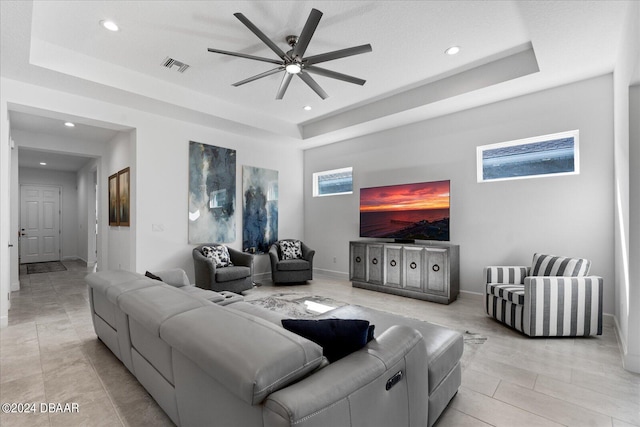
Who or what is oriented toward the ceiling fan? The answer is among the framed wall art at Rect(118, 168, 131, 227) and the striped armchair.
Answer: the striped armchair

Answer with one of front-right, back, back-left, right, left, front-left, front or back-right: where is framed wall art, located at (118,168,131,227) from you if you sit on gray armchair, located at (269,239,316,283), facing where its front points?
right

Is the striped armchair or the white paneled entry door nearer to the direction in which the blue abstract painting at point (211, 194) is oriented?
the striped armchair

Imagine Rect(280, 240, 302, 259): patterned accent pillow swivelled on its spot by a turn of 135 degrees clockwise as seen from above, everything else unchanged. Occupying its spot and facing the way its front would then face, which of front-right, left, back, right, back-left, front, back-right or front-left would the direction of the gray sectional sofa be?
back-left

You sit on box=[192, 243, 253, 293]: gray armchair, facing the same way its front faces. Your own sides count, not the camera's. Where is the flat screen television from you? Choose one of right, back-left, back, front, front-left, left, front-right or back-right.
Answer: front-left

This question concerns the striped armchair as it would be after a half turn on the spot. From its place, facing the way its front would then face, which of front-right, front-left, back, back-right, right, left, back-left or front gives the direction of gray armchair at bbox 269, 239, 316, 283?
back-left

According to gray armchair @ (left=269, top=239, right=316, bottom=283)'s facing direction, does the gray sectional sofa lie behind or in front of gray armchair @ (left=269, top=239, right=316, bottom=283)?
in front

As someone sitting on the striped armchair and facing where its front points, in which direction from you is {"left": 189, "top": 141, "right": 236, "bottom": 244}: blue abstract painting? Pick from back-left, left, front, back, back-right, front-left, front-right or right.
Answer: front-right

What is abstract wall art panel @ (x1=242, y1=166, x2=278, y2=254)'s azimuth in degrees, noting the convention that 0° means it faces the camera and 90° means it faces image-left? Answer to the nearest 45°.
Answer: approximately 315°

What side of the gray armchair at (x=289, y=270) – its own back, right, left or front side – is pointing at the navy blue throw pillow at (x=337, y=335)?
front

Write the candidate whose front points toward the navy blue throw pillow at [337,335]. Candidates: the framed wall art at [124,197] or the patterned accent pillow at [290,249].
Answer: the patterned accent pillow
